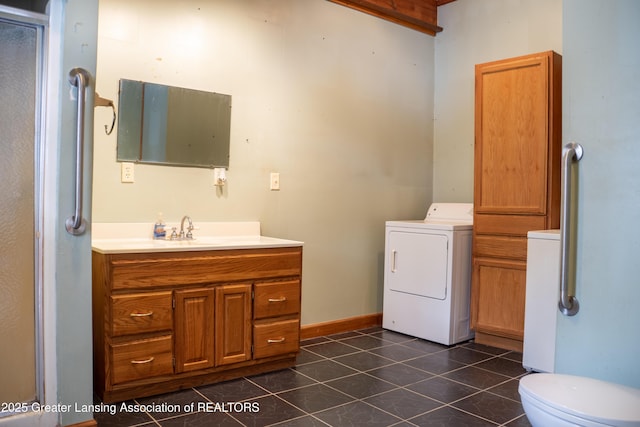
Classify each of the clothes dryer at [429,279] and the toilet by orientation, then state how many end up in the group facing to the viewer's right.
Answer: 0

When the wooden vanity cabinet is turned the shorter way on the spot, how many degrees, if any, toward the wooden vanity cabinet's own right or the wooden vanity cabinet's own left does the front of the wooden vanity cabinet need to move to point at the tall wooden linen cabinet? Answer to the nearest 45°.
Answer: approximately 45° to the wooden vanity cabinet's own left

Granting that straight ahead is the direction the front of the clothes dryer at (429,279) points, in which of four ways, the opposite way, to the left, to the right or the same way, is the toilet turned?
to the right

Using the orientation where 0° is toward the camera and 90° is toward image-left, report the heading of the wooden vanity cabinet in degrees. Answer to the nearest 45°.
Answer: approximately 315°

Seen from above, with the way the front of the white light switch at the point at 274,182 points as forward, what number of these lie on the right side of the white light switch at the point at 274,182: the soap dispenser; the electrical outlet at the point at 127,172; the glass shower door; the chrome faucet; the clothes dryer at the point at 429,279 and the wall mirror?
5

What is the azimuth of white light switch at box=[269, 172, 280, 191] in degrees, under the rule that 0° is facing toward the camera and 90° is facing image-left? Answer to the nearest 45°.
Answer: approximately 315°

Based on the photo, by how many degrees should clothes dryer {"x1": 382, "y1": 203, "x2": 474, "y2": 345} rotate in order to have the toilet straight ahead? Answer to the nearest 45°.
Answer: approximately 45° to its left

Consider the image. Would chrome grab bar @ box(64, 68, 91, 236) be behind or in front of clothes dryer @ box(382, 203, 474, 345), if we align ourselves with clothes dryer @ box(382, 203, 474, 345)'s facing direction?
in front

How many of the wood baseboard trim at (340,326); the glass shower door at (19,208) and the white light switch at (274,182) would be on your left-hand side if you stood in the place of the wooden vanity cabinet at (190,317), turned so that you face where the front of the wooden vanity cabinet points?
2

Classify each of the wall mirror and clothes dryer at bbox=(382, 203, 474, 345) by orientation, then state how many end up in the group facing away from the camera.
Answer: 0
